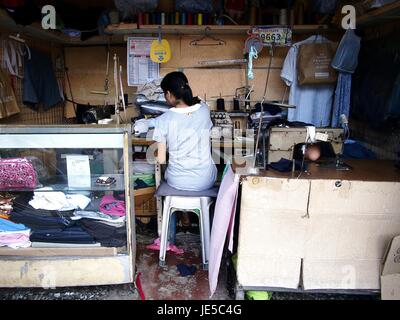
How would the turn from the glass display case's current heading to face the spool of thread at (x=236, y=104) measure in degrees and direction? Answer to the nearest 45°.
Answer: approximately 135° to its left

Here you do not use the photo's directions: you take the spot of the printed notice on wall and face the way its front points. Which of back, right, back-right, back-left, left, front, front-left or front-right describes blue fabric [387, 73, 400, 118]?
front-left

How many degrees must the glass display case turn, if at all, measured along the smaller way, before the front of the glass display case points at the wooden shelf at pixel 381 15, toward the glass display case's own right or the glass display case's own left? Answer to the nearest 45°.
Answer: approximately 90° to the glass display case's own left

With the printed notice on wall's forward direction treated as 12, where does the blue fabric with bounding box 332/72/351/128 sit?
The blue fabric is roughly at 10 o'clock from the printed notice on wall.

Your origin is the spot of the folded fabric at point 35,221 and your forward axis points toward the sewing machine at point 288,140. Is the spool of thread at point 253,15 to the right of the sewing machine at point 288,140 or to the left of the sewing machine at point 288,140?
left

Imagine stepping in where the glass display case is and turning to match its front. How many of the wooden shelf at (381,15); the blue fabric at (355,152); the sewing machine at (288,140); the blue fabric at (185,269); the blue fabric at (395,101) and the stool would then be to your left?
6

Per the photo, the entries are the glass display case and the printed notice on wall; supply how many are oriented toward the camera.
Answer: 2

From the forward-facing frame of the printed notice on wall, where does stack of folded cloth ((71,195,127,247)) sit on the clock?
The stack of folded cloth is roughly at 12 o'clock from the printed notice on wall.

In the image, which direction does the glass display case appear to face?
toward the camera

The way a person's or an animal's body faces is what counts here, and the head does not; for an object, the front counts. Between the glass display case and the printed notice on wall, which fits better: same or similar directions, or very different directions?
same or similar directions

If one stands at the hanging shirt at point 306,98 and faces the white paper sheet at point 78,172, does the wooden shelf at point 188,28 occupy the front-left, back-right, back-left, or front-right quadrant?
front-right

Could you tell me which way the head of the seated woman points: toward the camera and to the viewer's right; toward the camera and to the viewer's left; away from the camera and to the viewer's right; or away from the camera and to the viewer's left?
away from the camera and to the viewer's left

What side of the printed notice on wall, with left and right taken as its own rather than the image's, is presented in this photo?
front

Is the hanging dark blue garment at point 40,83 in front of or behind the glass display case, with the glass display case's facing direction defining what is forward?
behind
